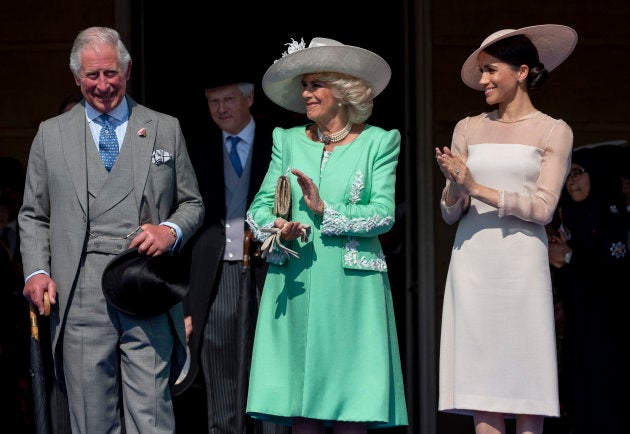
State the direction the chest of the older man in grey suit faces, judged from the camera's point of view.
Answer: toward the camera

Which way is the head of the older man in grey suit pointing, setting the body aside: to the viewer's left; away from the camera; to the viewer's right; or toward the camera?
toward the camera

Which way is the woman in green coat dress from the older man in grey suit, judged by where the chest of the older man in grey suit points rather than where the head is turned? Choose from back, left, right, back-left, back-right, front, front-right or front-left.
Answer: left
